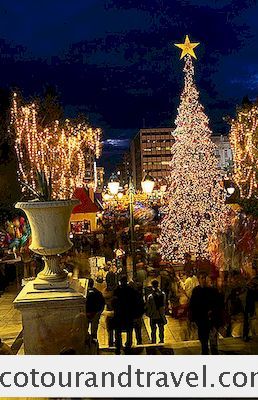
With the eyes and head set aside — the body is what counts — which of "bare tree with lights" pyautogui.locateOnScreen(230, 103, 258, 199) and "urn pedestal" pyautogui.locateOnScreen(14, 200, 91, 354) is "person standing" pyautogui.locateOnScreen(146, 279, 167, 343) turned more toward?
the bare tree with lights

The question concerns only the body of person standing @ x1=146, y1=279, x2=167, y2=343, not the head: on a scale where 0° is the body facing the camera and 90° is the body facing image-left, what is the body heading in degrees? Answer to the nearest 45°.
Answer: approximately 180°

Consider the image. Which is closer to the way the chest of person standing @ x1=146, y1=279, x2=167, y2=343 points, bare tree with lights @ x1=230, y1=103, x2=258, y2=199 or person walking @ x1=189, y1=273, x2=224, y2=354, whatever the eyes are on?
the bare tree with lights

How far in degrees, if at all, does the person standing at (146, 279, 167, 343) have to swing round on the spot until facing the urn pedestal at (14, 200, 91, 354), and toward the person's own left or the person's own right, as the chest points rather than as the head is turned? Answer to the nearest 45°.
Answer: approximately 135° to the person's own left

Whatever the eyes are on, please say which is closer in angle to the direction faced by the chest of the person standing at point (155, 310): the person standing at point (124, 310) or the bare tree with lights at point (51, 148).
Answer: the bare tree with lights

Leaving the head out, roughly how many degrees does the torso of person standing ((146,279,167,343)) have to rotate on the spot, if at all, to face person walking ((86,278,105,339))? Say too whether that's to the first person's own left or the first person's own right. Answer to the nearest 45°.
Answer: approximately 135° to the first person's own left

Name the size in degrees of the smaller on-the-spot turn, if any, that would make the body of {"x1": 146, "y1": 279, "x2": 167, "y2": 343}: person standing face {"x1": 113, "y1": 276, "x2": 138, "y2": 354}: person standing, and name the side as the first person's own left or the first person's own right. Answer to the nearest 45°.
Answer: approximately 135° to the first person's own left

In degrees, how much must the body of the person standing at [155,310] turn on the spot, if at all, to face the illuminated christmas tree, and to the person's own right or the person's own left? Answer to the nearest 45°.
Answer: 0° — they already face it
